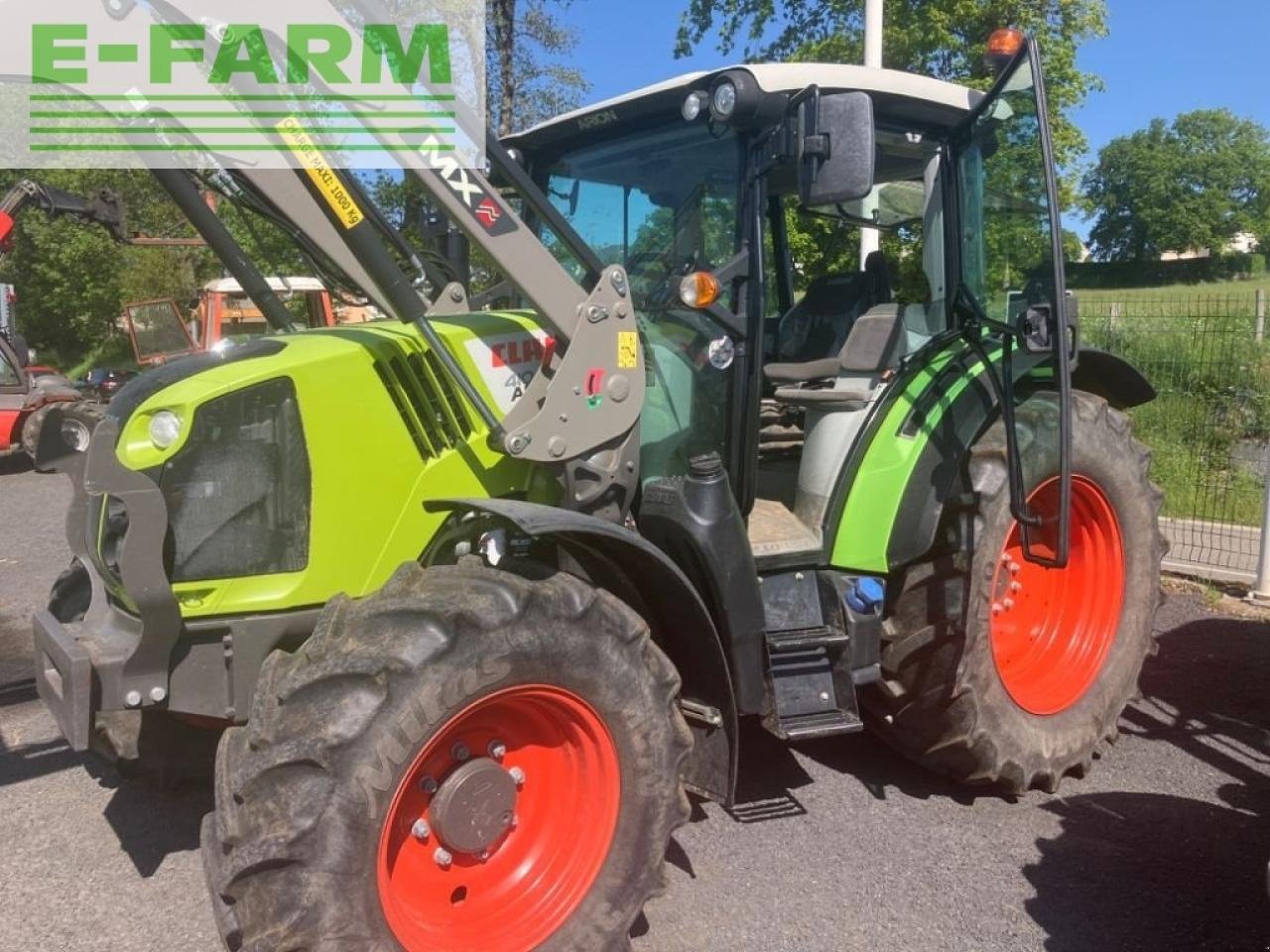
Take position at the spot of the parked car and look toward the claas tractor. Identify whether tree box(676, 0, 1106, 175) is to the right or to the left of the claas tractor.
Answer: left

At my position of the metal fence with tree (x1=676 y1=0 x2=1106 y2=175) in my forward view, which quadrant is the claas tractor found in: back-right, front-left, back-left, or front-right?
back-left

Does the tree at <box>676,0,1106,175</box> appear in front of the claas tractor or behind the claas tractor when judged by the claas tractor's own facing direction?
behind

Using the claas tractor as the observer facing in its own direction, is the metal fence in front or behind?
behind

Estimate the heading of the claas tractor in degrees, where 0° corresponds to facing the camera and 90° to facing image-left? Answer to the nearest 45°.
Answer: approximately 45°
